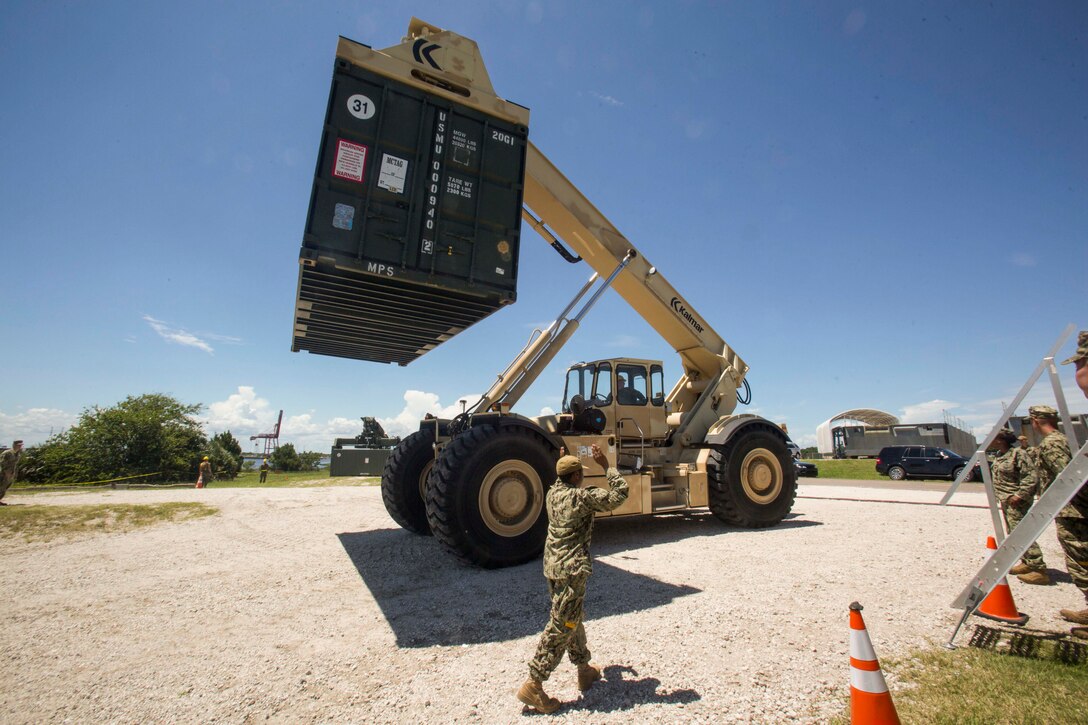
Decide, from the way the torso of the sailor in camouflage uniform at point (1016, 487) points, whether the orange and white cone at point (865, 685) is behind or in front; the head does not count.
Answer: in front

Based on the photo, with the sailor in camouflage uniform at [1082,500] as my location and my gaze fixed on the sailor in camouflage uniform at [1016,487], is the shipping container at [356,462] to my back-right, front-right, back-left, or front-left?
front-left

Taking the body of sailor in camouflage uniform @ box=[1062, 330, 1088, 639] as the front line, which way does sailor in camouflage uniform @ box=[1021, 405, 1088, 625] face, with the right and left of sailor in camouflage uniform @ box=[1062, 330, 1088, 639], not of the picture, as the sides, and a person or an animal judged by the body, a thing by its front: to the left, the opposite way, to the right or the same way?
the same way

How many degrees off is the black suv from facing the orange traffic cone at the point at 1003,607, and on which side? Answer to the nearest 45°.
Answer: approximately 90° to its right

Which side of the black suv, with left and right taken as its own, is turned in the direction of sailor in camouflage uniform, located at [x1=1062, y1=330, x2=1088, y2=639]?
right

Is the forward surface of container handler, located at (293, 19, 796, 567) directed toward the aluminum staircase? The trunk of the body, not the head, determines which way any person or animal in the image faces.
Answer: no

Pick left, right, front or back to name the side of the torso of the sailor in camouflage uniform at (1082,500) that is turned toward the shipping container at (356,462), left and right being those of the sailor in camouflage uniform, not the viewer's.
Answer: front

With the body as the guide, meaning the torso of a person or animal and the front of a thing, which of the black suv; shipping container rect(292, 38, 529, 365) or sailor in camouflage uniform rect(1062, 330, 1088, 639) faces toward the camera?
the shipping container

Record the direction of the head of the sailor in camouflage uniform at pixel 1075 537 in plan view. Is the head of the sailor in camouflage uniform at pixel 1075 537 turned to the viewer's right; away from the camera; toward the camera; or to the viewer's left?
to the viewer's left

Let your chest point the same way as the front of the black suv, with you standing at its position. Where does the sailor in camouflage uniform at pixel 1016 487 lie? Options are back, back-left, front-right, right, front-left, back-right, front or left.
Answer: right

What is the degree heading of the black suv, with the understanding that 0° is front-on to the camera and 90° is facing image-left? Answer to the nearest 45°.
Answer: approximately 270°

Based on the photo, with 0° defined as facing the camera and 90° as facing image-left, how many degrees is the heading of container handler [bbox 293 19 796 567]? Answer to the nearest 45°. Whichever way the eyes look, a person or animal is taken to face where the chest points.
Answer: approximately 45°

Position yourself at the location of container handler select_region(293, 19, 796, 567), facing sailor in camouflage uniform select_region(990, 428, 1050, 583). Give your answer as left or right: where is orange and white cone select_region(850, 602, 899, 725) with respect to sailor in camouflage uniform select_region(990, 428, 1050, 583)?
right

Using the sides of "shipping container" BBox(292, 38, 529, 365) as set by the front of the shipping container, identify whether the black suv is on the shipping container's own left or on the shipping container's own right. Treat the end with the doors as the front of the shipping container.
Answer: on the shipping container's own left

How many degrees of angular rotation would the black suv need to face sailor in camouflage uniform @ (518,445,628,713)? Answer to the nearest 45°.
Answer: approximately 90° to its right

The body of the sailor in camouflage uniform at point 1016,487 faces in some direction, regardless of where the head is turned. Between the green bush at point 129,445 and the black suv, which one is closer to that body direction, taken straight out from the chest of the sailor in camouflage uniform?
the green bush

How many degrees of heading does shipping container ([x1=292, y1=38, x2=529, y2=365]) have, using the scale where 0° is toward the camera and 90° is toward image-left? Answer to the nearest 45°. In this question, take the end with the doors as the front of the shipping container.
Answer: approximately 0°

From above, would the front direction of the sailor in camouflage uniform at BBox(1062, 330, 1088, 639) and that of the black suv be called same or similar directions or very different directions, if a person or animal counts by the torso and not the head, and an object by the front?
very different directions

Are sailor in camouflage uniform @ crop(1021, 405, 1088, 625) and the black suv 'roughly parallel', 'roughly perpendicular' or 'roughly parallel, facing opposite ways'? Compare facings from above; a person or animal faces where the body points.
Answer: roughly parallel, facing opposite ways

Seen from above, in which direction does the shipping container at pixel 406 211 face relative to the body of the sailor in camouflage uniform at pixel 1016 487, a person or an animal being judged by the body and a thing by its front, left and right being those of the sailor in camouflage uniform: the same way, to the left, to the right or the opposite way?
to the left

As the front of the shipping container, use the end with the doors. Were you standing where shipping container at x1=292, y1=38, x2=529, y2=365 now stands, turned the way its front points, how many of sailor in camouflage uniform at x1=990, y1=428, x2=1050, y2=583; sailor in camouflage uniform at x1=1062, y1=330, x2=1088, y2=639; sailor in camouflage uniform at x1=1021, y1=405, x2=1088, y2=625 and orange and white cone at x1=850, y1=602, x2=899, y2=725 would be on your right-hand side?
0
